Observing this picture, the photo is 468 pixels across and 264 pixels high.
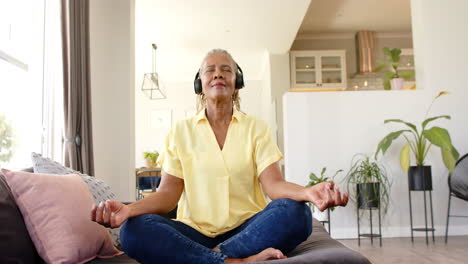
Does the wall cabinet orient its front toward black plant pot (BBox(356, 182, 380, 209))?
yes

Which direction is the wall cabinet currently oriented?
toward the camera

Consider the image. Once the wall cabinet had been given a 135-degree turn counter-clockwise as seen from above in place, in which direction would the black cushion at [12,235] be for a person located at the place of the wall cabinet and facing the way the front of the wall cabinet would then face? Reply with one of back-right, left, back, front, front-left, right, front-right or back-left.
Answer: back-right

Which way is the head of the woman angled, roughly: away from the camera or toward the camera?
toward the camera

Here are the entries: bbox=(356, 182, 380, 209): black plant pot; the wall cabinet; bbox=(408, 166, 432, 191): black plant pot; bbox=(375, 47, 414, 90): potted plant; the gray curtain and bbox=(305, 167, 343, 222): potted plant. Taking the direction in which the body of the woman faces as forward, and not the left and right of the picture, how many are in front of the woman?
0

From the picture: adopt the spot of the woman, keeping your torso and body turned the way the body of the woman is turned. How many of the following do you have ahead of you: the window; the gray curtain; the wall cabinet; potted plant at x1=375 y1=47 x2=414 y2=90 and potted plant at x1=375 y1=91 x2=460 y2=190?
0

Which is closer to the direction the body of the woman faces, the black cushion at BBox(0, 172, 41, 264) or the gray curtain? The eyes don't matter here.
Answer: the black cushion

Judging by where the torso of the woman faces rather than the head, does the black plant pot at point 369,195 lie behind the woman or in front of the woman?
behind

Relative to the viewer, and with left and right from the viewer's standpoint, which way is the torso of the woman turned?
facing the viewer

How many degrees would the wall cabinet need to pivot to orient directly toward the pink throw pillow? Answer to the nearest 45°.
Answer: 0° — it already faces it

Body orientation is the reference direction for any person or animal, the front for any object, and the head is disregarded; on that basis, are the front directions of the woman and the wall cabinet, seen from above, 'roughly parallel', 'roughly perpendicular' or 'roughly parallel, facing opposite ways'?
roughly parallel

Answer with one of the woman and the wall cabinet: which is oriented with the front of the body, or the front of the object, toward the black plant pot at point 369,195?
the wall cabinet

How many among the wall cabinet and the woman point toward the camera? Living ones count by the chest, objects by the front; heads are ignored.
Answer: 2

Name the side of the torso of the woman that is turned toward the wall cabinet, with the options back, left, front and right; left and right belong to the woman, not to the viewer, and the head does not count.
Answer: back

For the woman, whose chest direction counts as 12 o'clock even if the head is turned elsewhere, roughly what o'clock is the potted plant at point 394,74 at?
The potted plant is roughly at 7 o'clock from the woman.

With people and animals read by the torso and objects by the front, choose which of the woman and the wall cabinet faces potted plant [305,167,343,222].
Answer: the wall cabinet

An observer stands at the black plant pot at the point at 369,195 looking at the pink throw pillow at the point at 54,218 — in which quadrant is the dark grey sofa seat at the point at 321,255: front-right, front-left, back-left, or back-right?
front-left

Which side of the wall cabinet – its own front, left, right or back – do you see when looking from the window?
front

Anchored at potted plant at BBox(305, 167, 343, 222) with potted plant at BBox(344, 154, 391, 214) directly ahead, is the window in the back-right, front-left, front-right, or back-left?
back-right
